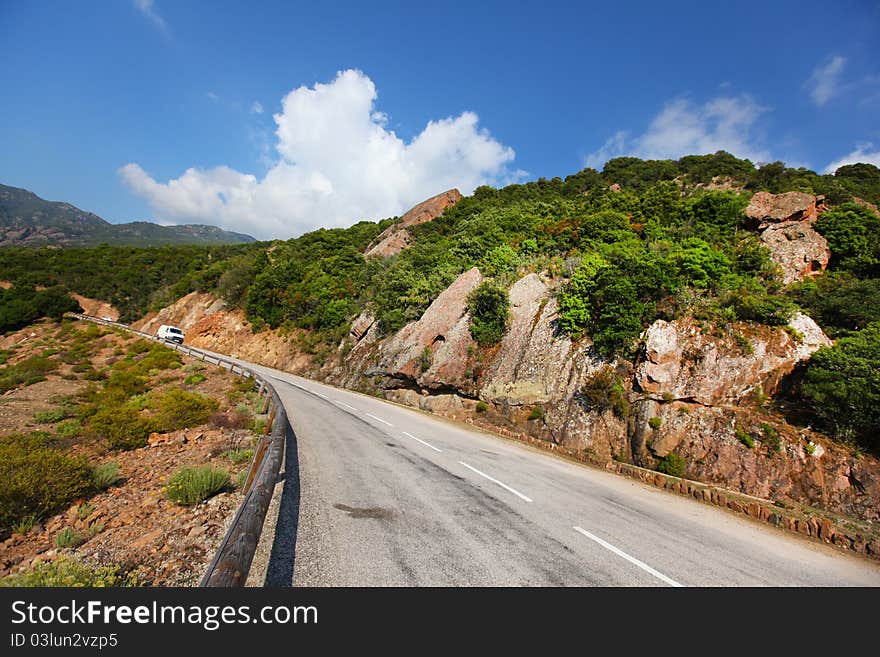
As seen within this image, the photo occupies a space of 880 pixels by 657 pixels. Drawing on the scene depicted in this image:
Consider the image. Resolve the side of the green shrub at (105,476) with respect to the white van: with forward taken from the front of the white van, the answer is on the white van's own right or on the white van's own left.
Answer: on the white van's own right

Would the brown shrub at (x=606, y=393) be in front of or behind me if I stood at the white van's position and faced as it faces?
in front

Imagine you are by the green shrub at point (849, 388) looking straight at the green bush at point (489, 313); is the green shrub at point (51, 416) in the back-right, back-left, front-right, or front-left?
front-left

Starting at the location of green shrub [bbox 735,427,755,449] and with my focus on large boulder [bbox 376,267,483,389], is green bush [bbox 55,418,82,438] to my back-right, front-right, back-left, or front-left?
front-left

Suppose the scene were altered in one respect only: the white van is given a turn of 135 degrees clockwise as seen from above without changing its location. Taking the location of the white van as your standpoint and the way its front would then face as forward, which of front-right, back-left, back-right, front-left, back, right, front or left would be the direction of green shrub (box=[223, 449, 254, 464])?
left

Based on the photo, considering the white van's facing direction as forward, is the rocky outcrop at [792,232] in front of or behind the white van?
in front

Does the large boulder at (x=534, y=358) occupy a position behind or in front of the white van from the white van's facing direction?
in front

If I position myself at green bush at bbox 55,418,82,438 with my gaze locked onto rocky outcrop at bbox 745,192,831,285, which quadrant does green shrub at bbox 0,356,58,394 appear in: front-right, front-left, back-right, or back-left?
back-left

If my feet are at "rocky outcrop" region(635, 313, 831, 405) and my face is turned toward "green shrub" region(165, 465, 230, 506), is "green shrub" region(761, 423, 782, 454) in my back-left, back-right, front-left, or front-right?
front-left

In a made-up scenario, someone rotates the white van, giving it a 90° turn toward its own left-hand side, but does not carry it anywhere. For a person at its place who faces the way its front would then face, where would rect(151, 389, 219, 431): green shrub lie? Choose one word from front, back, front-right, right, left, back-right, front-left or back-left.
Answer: back-right

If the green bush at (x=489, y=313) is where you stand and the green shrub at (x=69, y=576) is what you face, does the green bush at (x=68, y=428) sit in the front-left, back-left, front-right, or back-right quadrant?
front-right

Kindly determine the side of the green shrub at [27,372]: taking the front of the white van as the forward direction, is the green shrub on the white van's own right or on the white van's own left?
on the white van's own right

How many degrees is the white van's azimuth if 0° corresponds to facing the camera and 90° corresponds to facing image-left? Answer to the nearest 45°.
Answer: approximately 315°
